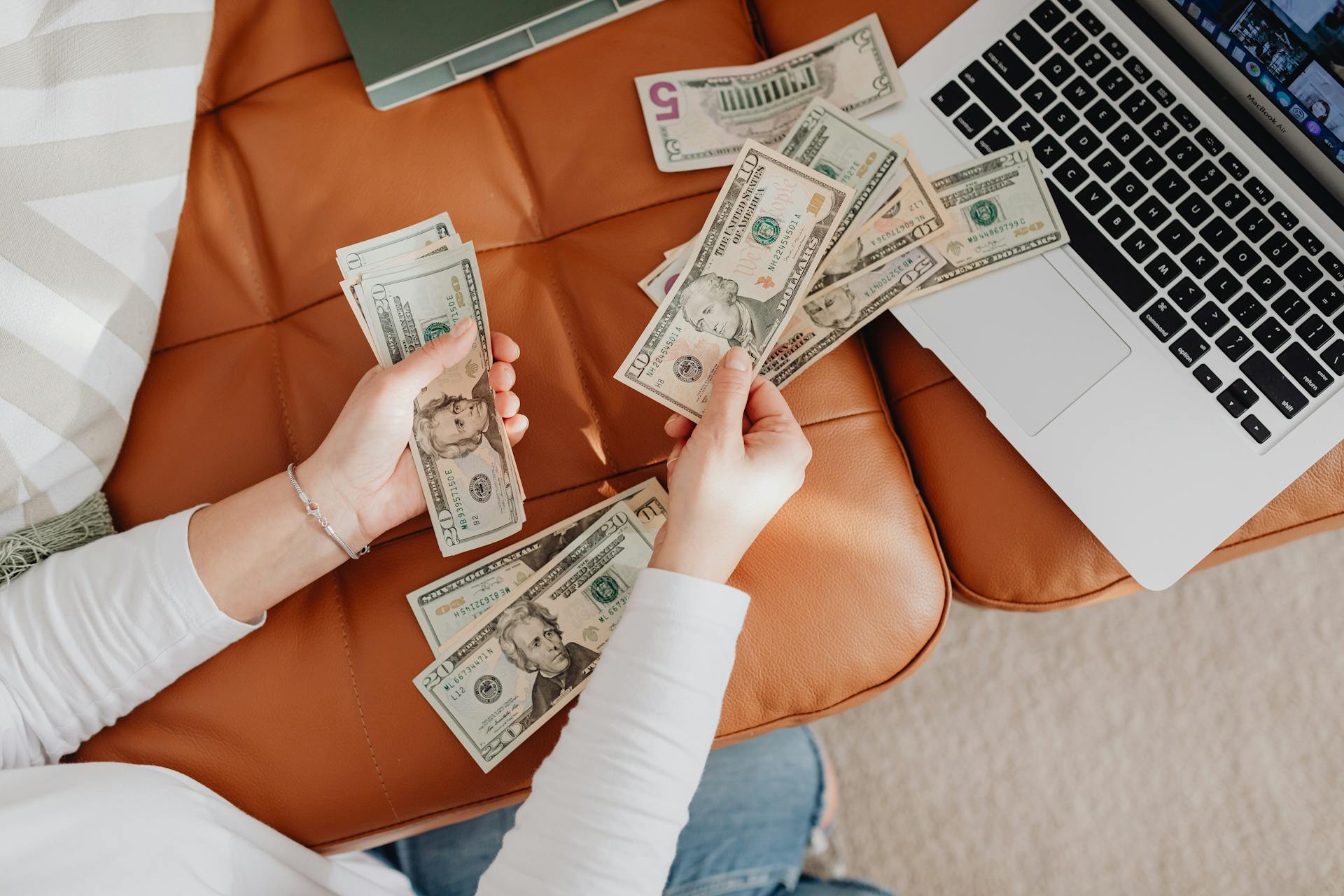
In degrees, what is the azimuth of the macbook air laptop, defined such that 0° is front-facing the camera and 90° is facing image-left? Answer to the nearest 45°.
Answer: approximately 45°

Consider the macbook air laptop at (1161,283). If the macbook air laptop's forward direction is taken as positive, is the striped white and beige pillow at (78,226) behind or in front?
in front
